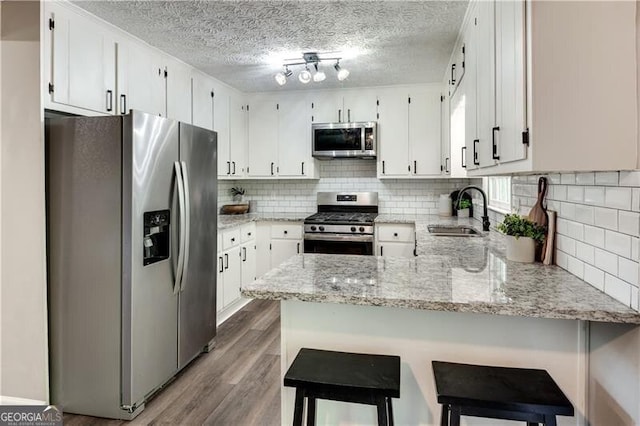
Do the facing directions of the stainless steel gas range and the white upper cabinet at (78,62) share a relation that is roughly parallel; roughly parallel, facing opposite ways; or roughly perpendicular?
roughly perpendicular

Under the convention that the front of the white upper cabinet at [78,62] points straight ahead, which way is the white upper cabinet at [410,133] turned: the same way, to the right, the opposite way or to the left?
to the right

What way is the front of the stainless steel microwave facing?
toward the camera

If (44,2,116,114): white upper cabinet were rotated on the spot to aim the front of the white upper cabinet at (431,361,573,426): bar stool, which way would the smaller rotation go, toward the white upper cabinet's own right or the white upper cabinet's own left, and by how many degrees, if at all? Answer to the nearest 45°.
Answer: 0° — it already faces it

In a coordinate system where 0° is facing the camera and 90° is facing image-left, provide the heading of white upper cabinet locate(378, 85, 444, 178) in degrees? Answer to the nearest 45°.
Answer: approximately 0°

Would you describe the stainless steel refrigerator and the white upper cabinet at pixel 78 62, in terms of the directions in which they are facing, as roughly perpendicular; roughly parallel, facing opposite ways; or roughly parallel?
roughly parallel

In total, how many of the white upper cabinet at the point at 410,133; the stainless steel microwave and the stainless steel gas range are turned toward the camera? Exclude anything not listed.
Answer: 3

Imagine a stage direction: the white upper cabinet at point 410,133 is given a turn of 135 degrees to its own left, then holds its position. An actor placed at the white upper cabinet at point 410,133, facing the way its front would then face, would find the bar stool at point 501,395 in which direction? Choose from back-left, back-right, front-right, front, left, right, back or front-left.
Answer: back-right

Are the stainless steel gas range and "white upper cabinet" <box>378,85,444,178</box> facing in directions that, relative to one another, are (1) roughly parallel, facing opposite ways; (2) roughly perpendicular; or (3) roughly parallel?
roughly parallel

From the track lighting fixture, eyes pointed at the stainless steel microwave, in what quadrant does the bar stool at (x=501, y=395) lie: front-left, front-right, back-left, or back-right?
back-right

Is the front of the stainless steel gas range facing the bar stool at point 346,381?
yes

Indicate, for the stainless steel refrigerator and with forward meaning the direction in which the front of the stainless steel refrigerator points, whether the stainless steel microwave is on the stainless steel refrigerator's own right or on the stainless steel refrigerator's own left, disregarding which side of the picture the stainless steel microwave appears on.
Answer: on the stainless steel refrigerator's own left

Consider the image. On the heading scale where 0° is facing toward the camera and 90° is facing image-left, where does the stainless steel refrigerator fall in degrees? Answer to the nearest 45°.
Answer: approximately 315°

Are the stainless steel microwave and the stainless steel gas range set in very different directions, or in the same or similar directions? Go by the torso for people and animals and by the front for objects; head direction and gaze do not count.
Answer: same or similar directions

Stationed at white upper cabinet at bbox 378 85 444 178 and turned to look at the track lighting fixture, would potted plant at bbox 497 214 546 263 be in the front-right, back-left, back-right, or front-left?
front-left

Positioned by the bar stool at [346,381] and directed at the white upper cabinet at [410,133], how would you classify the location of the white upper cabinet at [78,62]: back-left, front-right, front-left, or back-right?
front-left

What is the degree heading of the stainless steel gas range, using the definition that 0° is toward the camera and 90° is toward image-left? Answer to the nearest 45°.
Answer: approximately 0°

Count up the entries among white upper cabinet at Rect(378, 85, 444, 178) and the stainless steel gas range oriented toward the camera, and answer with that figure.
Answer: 2
